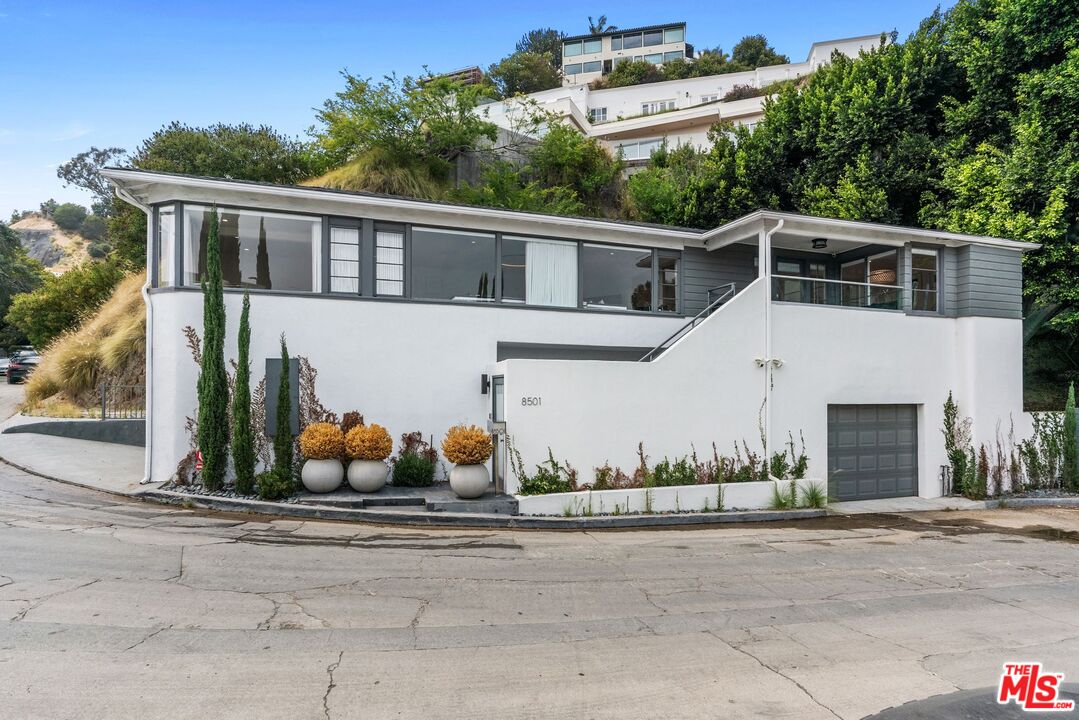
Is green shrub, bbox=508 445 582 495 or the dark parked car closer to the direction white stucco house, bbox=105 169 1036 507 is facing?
the green shrub

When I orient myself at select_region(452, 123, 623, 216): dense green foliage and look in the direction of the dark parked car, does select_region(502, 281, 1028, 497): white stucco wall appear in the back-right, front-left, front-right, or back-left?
back-left

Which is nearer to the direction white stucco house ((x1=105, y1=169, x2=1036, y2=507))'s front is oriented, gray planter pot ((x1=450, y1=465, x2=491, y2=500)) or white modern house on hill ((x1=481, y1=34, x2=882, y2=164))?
the gray planter pot

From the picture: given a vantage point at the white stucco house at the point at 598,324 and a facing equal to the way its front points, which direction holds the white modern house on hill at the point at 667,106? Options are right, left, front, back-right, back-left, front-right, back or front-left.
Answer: back

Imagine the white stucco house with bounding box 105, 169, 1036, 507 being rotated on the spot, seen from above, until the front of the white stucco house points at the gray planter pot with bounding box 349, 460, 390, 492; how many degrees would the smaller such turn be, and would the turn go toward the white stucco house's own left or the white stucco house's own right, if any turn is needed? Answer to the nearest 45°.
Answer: approximately 45° to the white stucco house's own right

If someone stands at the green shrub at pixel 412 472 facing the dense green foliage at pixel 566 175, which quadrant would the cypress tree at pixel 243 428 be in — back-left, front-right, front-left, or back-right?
back-left

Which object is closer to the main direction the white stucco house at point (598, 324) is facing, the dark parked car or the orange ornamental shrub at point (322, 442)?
the orange ornamental shrub

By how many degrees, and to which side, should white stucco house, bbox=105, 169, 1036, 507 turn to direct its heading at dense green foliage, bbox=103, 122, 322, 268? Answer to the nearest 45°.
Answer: approximately 135° to its right

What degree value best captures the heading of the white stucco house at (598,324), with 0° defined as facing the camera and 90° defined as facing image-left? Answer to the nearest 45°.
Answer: approximately 0°

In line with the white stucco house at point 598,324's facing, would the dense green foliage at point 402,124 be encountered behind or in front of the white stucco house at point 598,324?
behind

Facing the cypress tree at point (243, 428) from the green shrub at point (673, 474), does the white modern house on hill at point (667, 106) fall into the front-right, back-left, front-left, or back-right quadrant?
back-right
